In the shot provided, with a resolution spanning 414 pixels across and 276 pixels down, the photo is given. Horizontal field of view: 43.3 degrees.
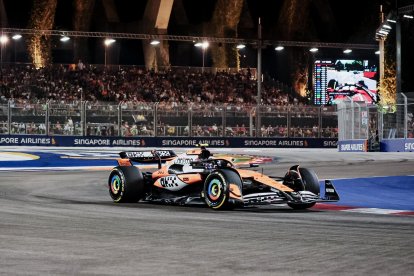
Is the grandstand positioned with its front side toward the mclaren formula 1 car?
yes

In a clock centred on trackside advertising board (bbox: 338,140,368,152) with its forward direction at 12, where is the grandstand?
The grandstand is roughly at 3 o'clock from the trackside advertising board.

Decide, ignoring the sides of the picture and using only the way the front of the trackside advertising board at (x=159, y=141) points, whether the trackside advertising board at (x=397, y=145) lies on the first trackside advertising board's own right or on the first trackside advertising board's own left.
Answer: on the first trackside advertising board's own left

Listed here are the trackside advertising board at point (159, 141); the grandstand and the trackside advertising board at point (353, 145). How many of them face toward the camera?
3
